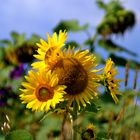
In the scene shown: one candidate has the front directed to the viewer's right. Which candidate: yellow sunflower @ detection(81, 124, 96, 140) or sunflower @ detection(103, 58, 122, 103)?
the sunflower

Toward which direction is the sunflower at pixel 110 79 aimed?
to the viewer's right

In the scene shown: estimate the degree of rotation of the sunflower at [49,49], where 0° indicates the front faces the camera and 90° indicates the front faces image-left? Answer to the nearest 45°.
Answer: approximately 315°

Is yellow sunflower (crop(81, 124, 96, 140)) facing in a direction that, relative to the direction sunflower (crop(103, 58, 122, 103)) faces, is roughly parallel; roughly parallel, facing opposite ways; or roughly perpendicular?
roughly perpendicular

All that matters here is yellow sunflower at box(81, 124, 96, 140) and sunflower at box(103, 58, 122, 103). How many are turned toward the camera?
1

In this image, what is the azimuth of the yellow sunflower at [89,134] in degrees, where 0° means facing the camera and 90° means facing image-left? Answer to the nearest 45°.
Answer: approximately 0°
